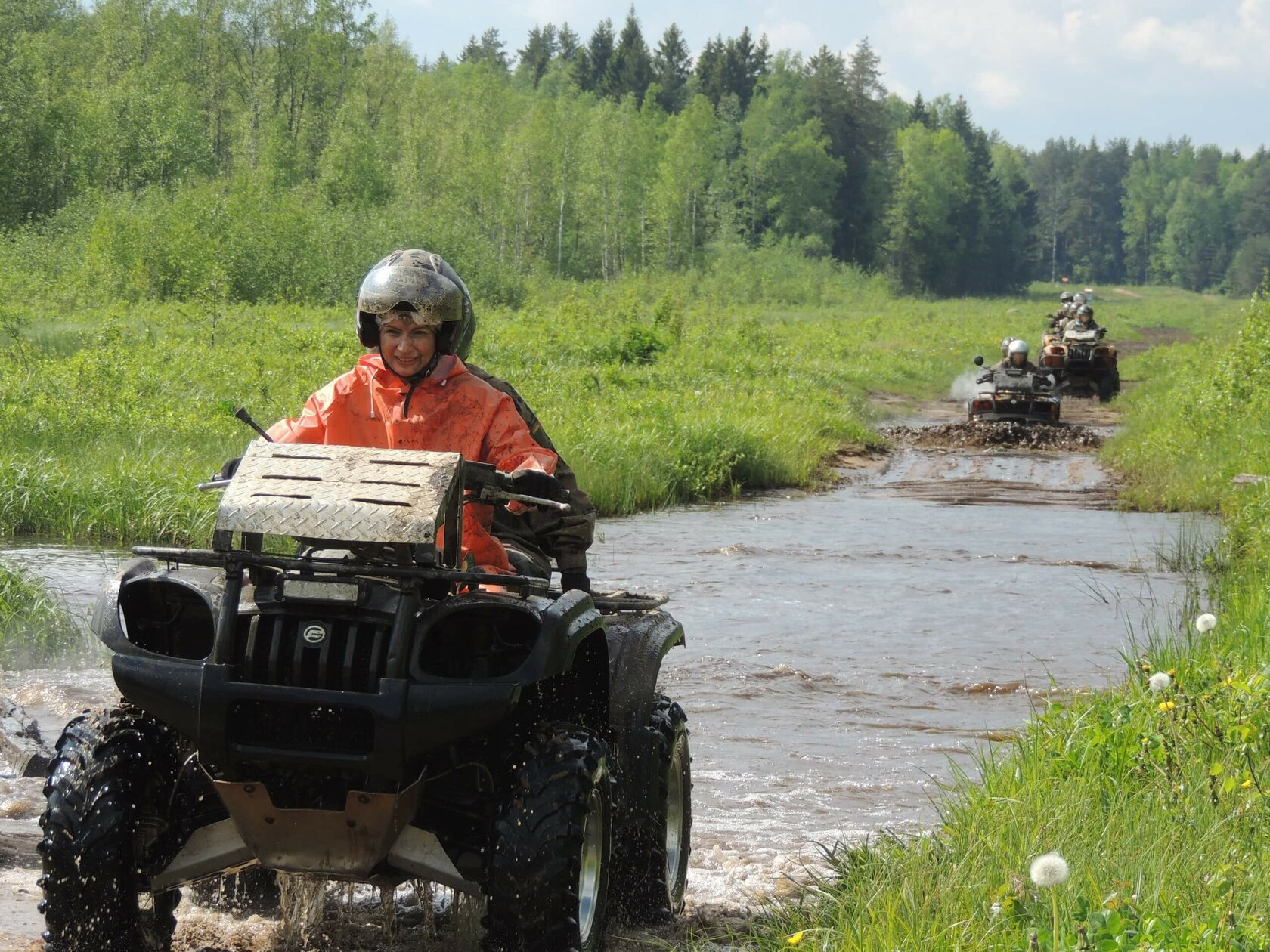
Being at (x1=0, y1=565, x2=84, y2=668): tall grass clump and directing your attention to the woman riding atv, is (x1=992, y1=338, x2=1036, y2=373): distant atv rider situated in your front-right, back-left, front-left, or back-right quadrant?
back-left

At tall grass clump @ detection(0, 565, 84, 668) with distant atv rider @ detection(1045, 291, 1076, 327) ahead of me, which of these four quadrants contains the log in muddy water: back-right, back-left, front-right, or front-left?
back-right

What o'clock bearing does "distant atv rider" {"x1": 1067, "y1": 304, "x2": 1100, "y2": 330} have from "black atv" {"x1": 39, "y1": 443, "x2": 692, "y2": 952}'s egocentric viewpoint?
The distant atv rider is roughly at 7 o'clock from the black atv.

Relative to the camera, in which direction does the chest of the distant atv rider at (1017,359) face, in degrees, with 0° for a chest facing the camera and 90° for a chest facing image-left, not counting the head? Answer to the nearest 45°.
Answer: approximately 0°

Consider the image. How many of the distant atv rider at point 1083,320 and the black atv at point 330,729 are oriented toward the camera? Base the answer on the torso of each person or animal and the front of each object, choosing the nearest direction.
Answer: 2

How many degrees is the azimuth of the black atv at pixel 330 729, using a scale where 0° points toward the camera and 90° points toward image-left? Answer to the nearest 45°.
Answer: approximately 0°

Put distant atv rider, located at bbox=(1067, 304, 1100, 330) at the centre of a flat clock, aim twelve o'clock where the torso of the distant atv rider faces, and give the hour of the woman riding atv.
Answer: The woman riding atv is roughly at 12 o'clock from the distant atv rider.

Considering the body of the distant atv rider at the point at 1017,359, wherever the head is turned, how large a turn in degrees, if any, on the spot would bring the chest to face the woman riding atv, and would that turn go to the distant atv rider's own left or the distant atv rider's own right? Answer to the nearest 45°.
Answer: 0° — they already face them

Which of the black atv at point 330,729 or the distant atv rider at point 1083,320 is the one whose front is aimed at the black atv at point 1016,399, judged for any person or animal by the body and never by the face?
the distant atv rider

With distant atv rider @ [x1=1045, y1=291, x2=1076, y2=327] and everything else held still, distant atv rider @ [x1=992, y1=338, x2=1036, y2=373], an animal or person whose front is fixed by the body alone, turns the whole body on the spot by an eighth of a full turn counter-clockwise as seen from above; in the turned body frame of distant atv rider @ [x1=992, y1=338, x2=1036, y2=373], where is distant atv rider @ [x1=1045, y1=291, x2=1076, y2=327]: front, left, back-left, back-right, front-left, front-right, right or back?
back-left
